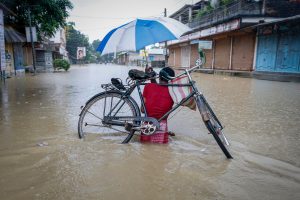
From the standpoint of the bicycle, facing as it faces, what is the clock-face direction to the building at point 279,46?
The building is roughly at 10 o'clock from the bicycle.

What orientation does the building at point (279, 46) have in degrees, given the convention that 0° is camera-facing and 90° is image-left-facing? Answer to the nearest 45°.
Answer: approximately 45°

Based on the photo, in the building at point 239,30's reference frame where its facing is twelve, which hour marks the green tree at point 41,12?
The green tree is roughly at 1 o'clock from the building.

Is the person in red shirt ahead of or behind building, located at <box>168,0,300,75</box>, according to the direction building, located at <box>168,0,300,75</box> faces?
ahead

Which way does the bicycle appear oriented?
to the viewer's right

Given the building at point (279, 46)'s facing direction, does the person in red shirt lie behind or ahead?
ahead

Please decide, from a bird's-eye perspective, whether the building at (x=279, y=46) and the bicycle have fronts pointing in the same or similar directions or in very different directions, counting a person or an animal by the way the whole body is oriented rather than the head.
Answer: very different directions

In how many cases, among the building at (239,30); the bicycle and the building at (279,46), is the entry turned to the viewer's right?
1

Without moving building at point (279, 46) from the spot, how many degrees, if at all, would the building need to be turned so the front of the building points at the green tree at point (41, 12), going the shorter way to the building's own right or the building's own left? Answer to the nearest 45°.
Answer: approximately 45° to the building's own right

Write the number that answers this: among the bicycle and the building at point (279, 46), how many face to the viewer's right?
1

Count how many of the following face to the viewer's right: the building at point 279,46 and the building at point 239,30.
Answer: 0
